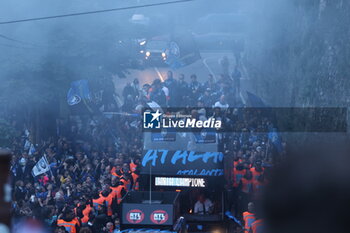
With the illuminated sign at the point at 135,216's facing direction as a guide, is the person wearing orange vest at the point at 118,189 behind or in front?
behind

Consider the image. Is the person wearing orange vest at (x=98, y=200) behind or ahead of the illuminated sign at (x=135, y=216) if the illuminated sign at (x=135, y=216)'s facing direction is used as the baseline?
behind

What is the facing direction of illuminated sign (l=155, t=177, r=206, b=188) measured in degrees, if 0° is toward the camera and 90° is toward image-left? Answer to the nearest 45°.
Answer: approximately 0°

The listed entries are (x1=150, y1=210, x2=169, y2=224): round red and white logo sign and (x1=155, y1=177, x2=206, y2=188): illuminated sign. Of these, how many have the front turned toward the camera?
2

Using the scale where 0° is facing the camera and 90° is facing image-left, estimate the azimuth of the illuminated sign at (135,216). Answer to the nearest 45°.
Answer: approximately 0°

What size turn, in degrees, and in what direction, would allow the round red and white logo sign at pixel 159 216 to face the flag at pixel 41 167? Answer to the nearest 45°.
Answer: approximately 135° to its right

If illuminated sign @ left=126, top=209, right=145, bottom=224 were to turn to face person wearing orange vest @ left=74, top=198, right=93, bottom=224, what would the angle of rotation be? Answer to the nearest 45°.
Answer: approximately 135° to its right
